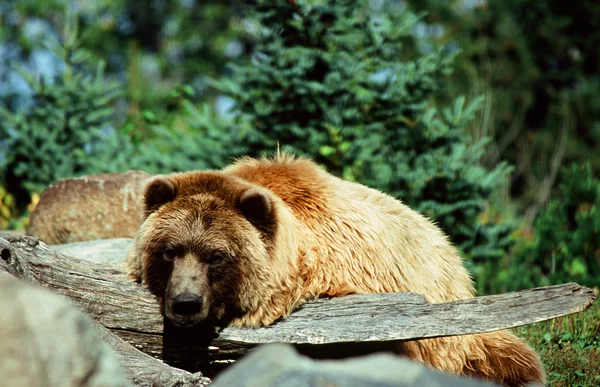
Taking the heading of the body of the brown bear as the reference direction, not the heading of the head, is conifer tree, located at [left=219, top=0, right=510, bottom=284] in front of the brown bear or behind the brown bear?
behind

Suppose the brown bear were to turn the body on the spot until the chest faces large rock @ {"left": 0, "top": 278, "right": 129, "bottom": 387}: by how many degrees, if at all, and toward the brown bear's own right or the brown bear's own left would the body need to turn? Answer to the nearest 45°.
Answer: approximately 45° to the brown bear's own left

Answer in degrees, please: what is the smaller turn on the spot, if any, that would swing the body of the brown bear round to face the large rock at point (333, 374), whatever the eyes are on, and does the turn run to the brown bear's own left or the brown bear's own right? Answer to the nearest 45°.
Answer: approximately 45° to the brown bear's own left

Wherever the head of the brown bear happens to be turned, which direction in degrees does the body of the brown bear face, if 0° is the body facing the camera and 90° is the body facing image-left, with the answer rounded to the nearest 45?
approximately 45°

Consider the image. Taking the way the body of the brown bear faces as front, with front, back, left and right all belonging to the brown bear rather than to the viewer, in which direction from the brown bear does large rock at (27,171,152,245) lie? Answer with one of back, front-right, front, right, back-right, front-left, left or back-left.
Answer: right

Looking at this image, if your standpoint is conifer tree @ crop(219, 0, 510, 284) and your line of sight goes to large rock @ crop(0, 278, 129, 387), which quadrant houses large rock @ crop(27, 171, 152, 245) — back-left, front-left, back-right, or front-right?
front-right
